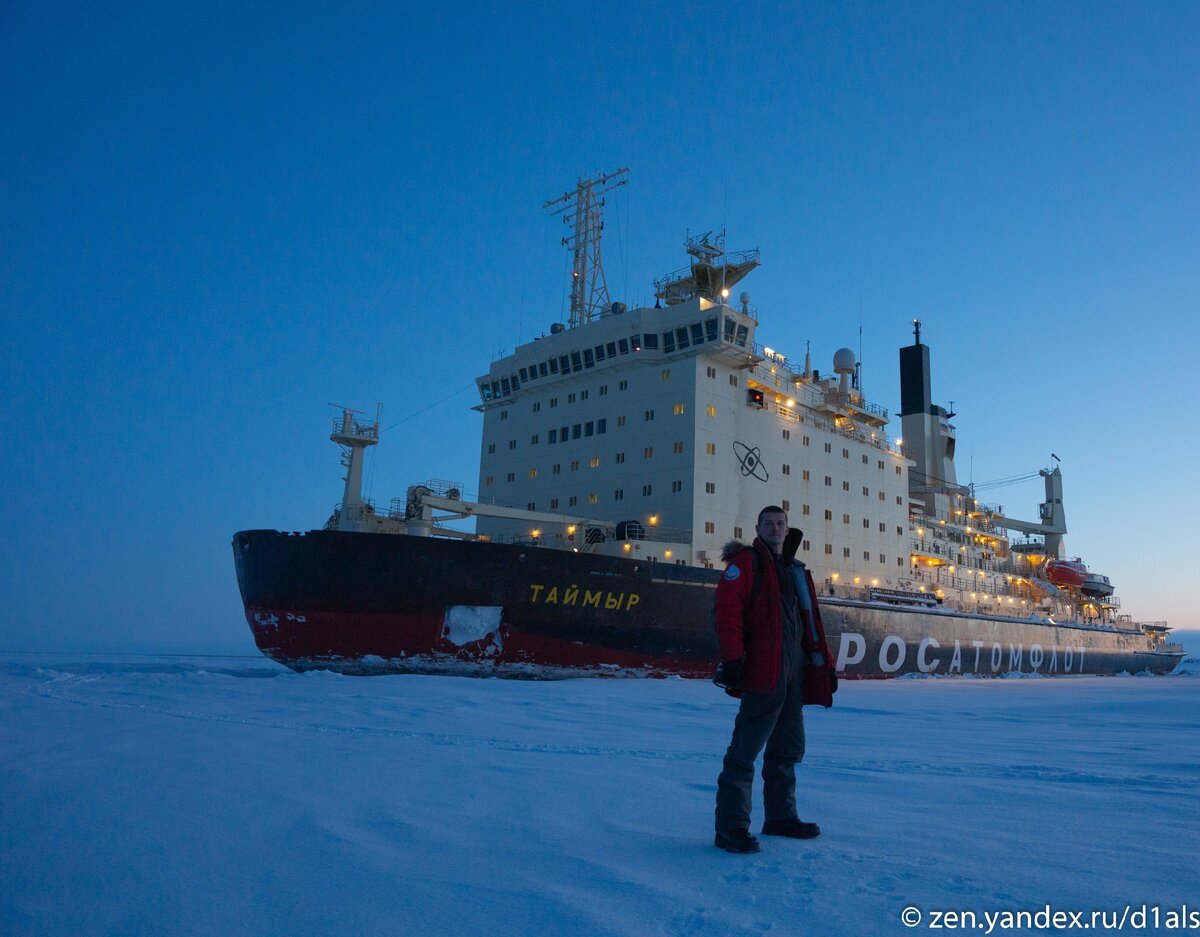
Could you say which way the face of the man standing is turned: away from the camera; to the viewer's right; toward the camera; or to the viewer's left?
toward the camera
